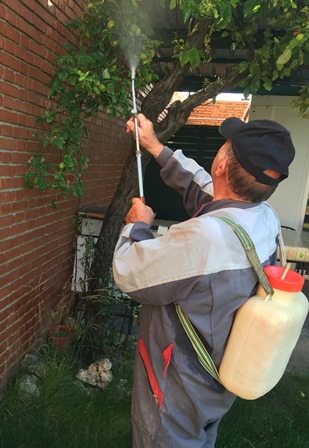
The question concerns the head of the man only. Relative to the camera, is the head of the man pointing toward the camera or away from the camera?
away from the camera

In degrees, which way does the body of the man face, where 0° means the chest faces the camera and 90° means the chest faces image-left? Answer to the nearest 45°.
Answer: approximately 135°

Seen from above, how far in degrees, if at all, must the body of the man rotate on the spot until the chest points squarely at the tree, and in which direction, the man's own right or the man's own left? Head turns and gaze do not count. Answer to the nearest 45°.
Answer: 0° — they already face it

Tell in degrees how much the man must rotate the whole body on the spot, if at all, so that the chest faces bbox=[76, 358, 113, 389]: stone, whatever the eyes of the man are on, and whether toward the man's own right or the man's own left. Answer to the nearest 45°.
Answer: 0° — they already face it
